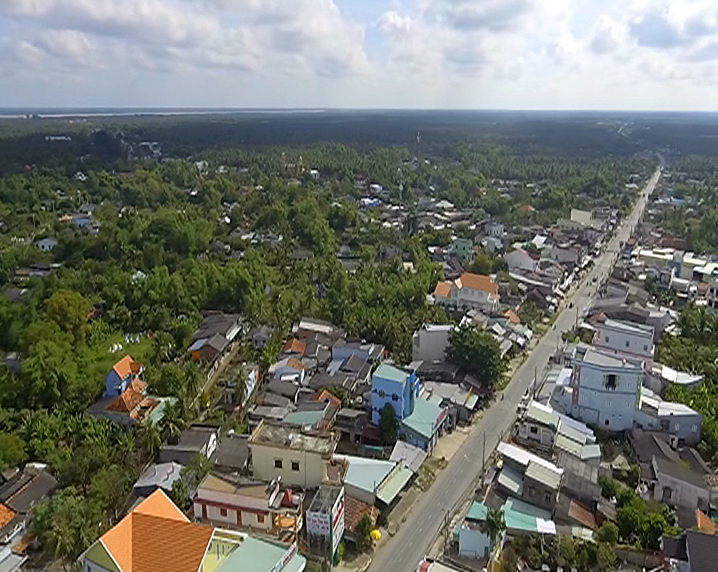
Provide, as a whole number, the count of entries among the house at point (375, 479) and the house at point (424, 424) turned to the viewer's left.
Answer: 0

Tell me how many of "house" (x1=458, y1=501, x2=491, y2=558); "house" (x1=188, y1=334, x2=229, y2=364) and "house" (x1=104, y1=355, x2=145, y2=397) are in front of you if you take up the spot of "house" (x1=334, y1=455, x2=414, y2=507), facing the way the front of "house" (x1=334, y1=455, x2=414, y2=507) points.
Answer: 1

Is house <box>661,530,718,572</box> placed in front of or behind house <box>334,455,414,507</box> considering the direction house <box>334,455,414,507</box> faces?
in front

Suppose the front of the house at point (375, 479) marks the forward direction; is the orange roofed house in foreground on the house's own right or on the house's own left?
on the house's own right

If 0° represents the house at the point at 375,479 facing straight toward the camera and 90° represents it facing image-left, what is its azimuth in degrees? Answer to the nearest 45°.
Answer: approximately 315°

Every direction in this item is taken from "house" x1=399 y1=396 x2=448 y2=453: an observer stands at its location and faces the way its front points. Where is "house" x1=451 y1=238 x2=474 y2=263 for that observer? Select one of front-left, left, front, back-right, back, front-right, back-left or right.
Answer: back-left

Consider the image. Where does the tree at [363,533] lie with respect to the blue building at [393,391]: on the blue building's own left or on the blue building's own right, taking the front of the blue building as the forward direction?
on the blue building's own right

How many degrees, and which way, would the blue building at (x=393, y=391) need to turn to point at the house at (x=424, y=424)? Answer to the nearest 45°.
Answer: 0° — it already faces it

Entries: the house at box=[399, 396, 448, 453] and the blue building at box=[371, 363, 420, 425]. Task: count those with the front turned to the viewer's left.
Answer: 0

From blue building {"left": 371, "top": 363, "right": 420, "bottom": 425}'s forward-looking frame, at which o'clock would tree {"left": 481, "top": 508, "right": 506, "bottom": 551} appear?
The tree is roughly at 2 o'clock from the blue building.

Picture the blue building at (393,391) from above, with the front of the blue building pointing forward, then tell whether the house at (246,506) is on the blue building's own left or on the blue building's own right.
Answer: on the blue building's own right

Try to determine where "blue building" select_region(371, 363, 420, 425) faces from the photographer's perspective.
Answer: facing to the right of the viewer

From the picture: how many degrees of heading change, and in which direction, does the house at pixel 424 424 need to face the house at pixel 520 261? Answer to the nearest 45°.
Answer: approximately 135° to its left

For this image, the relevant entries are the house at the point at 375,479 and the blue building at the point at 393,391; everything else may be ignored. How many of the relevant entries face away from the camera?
0

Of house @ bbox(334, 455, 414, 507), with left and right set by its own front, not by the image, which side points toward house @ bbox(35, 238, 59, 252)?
back
